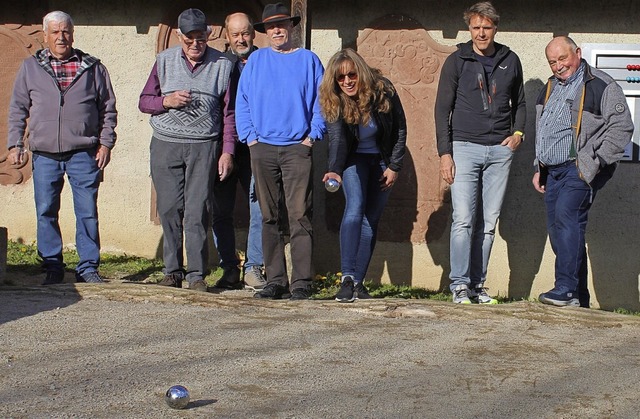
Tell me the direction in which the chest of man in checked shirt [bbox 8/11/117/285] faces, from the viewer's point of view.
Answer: toward the camera

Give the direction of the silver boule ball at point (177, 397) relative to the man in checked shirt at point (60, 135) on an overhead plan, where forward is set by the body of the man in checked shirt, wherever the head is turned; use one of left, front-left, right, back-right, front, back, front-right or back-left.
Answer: front

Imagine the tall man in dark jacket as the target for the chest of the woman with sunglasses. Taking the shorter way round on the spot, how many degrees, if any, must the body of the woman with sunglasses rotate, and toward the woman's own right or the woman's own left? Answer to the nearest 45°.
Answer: approximately 90° to the woman's own left

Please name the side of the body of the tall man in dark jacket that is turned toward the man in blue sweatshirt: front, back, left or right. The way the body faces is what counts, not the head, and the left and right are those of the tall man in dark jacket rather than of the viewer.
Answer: right

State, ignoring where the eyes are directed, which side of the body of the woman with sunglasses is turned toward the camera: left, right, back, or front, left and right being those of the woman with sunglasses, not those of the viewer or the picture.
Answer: front

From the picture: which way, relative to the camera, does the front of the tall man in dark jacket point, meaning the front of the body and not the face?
toward the camera

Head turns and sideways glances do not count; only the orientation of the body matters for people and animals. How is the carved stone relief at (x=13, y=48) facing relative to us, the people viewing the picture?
facing the viewer

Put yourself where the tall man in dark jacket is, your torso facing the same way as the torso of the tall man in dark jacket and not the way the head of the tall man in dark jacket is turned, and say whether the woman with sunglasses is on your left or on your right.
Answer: on your right

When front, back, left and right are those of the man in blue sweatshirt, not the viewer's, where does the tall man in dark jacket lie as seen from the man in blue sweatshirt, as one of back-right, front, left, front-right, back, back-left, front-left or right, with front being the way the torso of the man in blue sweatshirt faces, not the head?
left

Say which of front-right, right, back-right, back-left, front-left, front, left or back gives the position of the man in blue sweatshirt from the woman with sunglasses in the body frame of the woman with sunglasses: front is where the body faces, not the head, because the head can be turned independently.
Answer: right

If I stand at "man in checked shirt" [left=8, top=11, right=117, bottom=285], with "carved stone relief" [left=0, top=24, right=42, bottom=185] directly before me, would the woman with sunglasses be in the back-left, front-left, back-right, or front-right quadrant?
back-right
